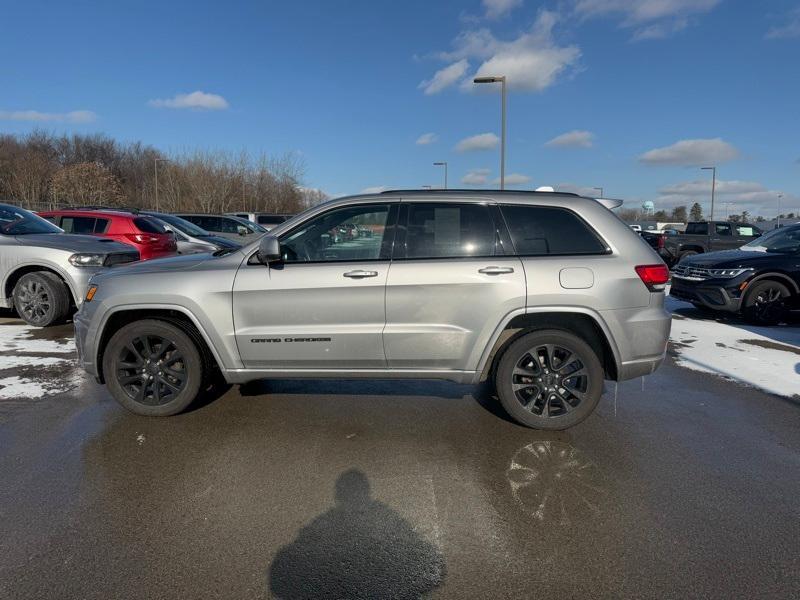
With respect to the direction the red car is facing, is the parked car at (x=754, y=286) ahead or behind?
behind

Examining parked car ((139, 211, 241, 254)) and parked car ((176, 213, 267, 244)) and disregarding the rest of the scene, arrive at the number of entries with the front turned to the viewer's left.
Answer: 0

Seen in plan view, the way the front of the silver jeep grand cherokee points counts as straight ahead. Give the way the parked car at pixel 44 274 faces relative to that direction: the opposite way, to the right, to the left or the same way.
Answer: the opposite way

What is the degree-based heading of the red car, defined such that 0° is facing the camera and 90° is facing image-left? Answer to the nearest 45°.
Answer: approximately 135°

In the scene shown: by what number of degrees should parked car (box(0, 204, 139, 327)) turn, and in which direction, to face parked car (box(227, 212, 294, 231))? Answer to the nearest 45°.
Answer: approximately 90° to its left

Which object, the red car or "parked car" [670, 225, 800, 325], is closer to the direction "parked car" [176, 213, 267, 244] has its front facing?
the parked car

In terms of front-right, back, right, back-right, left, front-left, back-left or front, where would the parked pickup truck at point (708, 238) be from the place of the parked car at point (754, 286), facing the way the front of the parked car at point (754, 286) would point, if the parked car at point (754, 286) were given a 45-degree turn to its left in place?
back

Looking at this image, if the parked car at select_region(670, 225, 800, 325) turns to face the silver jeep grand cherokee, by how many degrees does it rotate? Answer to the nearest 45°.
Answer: approximately 45° to its left

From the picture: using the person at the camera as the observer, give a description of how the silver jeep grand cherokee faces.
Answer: facing to the left of the viewer
